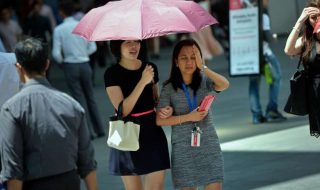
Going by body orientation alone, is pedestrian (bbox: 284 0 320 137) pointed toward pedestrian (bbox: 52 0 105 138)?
no

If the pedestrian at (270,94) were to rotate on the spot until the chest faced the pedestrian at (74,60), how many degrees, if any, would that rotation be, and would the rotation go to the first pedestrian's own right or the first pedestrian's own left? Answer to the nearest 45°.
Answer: approximately 180°

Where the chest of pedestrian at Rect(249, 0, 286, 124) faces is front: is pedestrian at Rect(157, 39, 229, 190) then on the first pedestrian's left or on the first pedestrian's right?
on the first pedestrian's right

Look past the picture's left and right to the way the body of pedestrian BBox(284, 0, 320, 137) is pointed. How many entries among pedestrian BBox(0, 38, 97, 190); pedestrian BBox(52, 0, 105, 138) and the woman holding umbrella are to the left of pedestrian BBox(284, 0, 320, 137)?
0

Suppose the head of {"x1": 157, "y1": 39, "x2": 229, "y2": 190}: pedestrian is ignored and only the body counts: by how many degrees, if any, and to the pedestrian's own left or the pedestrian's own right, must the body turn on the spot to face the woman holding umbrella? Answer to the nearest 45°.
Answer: approximately 90° to the pedestrian's own right

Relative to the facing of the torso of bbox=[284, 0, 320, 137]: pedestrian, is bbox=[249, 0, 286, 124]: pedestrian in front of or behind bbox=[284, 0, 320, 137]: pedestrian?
behind

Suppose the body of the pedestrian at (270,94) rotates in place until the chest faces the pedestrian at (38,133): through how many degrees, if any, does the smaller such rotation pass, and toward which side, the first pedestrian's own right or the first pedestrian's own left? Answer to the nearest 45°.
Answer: approximately 90° to the first pedestrian's own right

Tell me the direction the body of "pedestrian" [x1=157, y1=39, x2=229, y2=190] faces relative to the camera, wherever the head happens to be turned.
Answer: toward the camera
